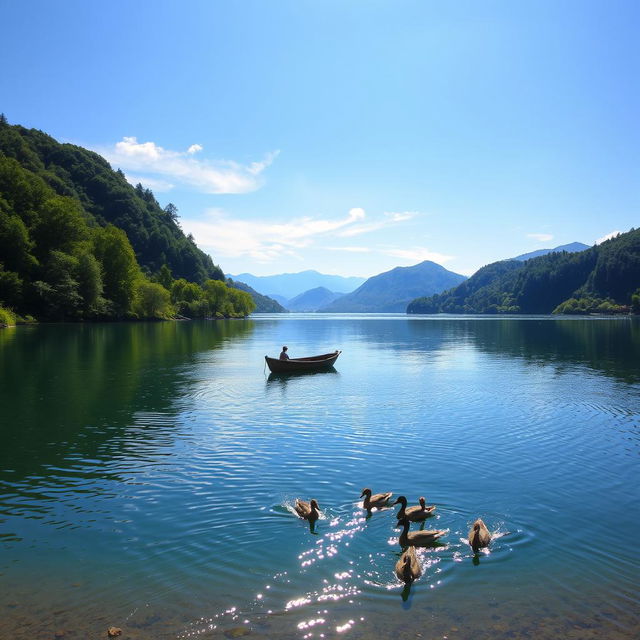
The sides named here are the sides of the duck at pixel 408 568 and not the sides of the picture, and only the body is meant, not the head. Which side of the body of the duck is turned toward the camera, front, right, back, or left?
front

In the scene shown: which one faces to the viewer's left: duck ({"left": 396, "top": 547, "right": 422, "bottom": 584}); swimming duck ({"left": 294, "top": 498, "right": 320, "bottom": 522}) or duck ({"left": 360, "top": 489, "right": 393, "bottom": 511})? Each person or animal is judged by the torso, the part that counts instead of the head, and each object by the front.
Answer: the duck ({"left": 360, "top": 489, "right": 393, "bottom": 511})

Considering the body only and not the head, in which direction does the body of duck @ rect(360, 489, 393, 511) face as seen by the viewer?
to the viewer's left

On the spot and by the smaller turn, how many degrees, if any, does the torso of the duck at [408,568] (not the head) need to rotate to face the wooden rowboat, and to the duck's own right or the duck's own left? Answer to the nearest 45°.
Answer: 0° — it already faces it

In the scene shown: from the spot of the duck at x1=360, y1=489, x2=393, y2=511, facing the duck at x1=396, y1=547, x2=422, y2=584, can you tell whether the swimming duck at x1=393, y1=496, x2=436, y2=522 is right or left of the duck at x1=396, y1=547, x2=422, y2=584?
left

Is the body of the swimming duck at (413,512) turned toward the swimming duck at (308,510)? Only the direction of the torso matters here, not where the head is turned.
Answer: yes

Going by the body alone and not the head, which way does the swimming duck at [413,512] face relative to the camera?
to the viewer's left

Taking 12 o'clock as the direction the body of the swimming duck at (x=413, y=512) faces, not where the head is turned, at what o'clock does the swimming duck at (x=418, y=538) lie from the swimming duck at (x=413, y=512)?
the swimming duck at (x=418, y=538) is roughly at 9 o'clock from the swimming duck at (x=413, y=512).

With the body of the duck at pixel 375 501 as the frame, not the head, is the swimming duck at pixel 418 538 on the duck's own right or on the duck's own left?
on the duck's own left

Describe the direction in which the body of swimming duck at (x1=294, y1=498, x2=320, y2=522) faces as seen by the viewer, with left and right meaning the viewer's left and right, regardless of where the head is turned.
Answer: facing the viewer and to the right of the viewer

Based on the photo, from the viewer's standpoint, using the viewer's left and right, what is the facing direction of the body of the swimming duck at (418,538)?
facing to the left of the viewer

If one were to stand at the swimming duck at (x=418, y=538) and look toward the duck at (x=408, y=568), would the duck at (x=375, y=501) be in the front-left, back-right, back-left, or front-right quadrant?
back-right

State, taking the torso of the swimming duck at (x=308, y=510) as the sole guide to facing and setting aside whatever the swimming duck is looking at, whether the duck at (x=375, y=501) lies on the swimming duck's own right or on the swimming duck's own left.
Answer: on the swimming duck's own left

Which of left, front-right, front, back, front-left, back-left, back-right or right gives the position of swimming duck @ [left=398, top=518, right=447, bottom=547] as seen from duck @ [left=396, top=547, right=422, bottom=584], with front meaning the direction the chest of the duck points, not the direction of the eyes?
front

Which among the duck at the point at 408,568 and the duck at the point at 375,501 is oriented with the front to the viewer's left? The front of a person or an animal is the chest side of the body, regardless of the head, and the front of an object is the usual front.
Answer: the duck at the point at 375,501

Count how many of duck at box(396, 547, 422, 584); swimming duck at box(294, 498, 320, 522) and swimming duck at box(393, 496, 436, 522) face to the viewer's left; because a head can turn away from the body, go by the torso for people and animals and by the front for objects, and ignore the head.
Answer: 1
